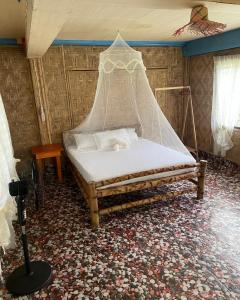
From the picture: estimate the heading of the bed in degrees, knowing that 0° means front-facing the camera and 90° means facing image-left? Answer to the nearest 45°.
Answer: approximately 315°

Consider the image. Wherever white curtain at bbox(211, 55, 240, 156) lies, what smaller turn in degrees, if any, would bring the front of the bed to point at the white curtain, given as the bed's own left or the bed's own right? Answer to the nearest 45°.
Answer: approximately 90° to the bed's own left
